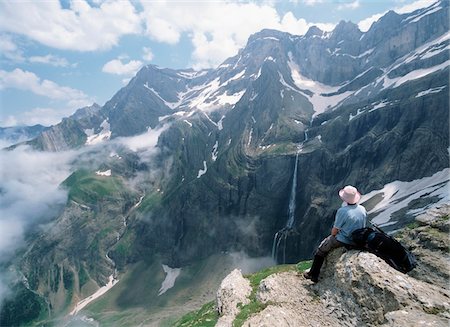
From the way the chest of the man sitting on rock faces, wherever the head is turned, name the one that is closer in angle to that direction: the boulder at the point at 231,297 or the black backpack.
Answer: the boulder

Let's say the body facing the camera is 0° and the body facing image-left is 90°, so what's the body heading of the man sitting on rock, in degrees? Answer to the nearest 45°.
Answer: approximately 135°

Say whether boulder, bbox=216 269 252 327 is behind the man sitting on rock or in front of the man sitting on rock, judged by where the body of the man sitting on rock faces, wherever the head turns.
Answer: in front

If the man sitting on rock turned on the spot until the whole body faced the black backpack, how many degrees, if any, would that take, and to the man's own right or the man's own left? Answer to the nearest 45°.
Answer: approximately 135° to the man's own right
